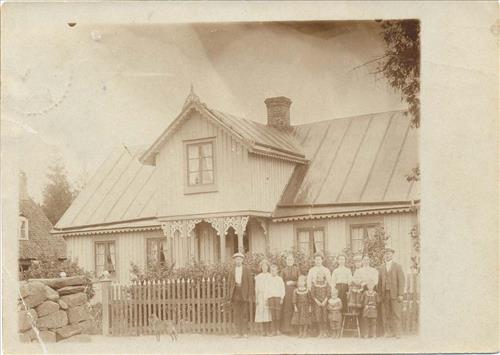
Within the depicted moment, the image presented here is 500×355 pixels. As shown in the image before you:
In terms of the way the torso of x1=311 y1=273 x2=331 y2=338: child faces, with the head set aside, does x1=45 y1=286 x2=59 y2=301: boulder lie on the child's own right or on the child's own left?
on the child's own right

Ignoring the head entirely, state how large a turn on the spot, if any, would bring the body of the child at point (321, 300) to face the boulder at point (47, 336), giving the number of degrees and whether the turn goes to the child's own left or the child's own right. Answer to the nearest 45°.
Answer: approximately 90° to the child's own right

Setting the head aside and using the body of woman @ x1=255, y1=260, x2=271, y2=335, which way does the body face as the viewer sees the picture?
toward the camera

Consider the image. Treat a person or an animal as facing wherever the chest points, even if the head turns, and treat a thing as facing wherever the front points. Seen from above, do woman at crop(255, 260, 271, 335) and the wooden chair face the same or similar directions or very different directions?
same or similar directions

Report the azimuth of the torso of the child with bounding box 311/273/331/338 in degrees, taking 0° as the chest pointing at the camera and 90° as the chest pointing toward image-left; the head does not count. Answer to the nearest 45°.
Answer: approximately 0°

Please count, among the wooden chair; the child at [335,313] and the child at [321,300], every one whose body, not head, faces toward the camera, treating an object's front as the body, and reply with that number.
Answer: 3

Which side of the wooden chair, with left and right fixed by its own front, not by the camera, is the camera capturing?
front

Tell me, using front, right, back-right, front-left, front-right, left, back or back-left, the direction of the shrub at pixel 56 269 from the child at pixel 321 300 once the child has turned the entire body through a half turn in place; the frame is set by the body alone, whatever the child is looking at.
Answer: left

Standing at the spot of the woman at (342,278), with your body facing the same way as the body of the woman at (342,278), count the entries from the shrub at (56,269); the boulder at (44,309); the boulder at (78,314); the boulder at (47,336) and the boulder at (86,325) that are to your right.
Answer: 5

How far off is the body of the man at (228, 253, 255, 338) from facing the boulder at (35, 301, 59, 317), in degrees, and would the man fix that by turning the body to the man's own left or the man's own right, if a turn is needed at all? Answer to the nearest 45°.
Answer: approximately 90° to the man's own right

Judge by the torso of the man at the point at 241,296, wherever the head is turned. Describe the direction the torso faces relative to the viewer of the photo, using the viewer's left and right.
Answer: facing the viewer
